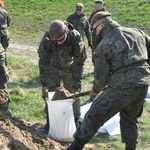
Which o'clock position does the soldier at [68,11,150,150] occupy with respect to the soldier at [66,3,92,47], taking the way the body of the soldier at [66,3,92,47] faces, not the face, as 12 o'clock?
the soldier at [68,11,150,150] is roughly at 12 o'clock from the soldier at [66,3,92,47].

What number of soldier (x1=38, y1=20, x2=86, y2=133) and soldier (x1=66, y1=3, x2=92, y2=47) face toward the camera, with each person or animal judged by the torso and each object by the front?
2

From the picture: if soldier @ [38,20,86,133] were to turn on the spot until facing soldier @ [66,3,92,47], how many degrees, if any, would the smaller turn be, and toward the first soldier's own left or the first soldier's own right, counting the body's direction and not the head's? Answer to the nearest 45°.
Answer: approximately 180°

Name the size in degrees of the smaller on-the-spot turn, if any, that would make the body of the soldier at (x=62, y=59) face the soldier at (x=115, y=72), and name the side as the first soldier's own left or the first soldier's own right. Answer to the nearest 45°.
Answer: approximately 45° to the first soldier's own left

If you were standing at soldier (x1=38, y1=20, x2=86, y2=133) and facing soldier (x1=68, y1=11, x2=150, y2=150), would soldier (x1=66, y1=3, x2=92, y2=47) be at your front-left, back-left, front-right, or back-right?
back-left

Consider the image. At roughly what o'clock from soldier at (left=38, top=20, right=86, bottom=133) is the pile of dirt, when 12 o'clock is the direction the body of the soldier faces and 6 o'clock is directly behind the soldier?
The pile of dirt is roughly at 1 o'clock from the soldier.

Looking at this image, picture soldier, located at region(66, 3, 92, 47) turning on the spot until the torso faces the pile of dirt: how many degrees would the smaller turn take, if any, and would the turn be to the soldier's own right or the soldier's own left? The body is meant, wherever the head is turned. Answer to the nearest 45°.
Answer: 0° — they already face it

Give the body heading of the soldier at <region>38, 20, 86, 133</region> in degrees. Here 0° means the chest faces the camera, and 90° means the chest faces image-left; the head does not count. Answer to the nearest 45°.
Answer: approximately 0°

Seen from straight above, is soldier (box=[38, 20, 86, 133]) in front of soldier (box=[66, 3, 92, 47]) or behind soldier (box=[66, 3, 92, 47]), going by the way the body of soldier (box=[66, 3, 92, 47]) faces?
in front
